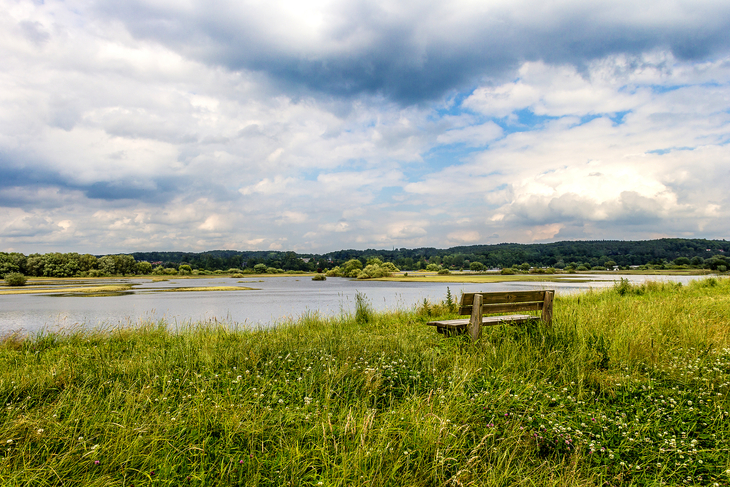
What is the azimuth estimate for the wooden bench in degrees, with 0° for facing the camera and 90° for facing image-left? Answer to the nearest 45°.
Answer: approximately 135°
